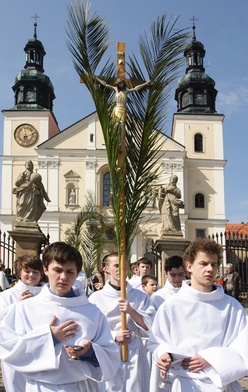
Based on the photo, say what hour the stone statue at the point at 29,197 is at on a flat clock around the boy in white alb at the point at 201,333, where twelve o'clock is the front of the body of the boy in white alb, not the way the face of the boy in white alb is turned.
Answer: The stone statue is roughly at 5 o'clock from the boy in white alb.

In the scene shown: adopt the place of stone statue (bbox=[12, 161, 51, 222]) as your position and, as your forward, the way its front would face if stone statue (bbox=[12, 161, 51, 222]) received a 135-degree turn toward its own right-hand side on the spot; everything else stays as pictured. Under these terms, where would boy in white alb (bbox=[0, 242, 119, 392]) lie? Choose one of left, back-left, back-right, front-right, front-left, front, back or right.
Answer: back-left

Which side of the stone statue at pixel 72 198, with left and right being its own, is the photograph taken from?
front

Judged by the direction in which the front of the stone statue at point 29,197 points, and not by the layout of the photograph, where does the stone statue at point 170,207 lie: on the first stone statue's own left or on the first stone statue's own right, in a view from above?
on the first stone statue's own left

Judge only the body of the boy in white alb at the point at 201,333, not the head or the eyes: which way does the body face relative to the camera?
toward the camera

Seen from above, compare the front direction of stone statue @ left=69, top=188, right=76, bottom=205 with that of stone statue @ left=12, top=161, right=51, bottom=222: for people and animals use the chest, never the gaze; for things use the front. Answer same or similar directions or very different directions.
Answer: same or similar directions

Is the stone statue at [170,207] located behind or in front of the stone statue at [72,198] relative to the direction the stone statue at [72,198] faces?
in front

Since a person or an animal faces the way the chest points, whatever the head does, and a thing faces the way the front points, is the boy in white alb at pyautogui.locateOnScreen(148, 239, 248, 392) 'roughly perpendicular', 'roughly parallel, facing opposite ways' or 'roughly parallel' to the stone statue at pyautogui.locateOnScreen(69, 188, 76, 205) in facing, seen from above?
roughly parallel

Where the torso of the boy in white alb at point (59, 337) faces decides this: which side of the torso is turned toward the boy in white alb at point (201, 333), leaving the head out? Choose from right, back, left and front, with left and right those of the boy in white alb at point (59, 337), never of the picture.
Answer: left

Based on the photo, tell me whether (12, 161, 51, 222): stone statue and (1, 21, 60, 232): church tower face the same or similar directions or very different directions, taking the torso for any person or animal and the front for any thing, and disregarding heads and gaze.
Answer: same or similar directions

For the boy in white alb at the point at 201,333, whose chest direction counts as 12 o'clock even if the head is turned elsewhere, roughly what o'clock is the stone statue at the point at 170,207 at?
The stone statue is roughly at 6 o'clock from the boy in white alb.
